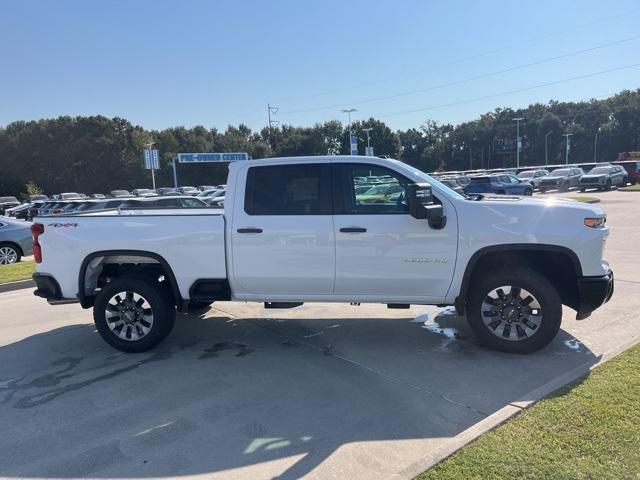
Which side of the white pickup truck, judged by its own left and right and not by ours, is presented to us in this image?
right

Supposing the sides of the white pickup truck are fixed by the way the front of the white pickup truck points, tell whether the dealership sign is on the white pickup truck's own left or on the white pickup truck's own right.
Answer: on the white pickup truck's own left

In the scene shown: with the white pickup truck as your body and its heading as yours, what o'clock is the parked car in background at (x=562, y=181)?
The parked car in background is roughly at 10 o'clock from the white pickup truck.

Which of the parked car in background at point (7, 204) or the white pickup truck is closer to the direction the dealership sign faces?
the white pickup truck

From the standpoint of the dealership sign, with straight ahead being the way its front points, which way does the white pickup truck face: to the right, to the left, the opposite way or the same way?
to the left

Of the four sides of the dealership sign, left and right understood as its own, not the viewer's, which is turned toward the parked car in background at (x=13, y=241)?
front

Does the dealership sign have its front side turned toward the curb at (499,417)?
yes

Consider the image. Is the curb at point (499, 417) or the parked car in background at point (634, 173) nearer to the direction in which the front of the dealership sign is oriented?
the curb

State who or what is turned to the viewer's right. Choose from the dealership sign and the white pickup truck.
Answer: the white pickup truck

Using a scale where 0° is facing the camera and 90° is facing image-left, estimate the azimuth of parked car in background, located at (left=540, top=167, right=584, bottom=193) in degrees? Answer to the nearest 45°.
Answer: approximately 45°

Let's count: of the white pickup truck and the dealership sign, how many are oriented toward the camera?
1
